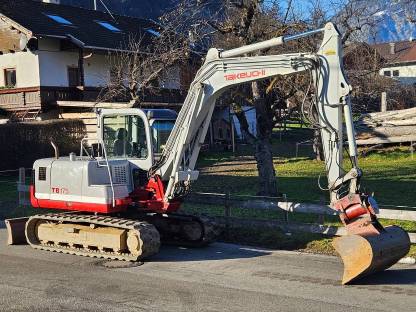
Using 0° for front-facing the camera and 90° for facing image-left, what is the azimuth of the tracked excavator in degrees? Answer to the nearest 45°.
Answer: approximately 315°

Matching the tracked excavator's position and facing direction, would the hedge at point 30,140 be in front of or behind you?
behind

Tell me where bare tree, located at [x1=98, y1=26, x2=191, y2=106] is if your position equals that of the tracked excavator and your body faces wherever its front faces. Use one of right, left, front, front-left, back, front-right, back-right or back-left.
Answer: back-left

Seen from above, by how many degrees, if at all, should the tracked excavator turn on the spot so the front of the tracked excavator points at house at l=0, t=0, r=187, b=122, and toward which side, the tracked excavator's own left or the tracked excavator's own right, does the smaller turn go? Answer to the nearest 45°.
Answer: approximately 135° to the tracked excavator's own left

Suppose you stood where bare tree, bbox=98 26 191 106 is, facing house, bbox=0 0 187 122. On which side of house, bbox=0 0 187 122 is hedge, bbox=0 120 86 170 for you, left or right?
left

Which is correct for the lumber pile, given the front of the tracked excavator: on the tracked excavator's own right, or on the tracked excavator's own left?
on the tracked excavator's own left

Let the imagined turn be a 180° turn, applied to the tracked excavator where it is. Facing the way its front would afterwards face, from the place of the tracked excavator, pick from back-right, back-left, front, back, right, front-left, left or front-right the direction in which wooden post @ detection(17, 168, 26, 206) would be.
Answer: front

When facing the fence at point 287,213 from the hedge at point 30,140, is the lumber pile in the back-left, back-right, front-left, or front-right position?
front-left
